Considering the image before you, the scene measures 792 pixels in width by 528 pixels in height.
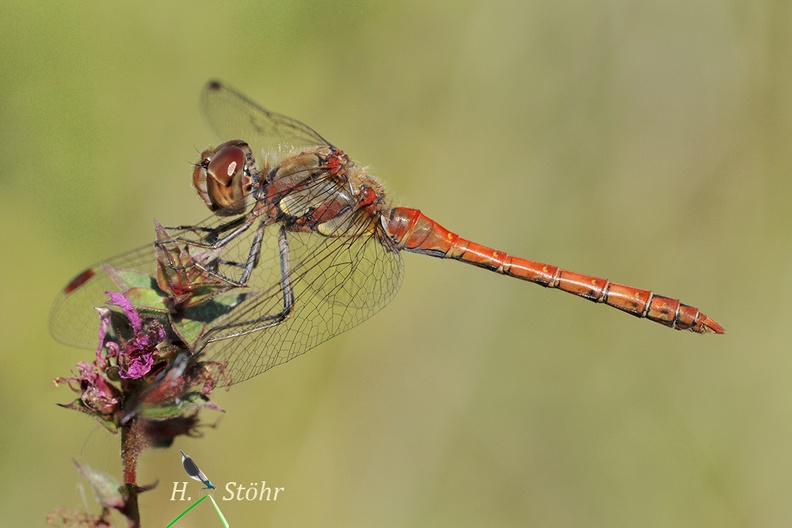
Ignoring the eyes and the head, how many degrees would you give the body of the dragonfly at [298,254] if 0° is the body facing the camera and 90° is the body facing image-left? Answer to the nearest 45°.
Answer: approximately 90°
